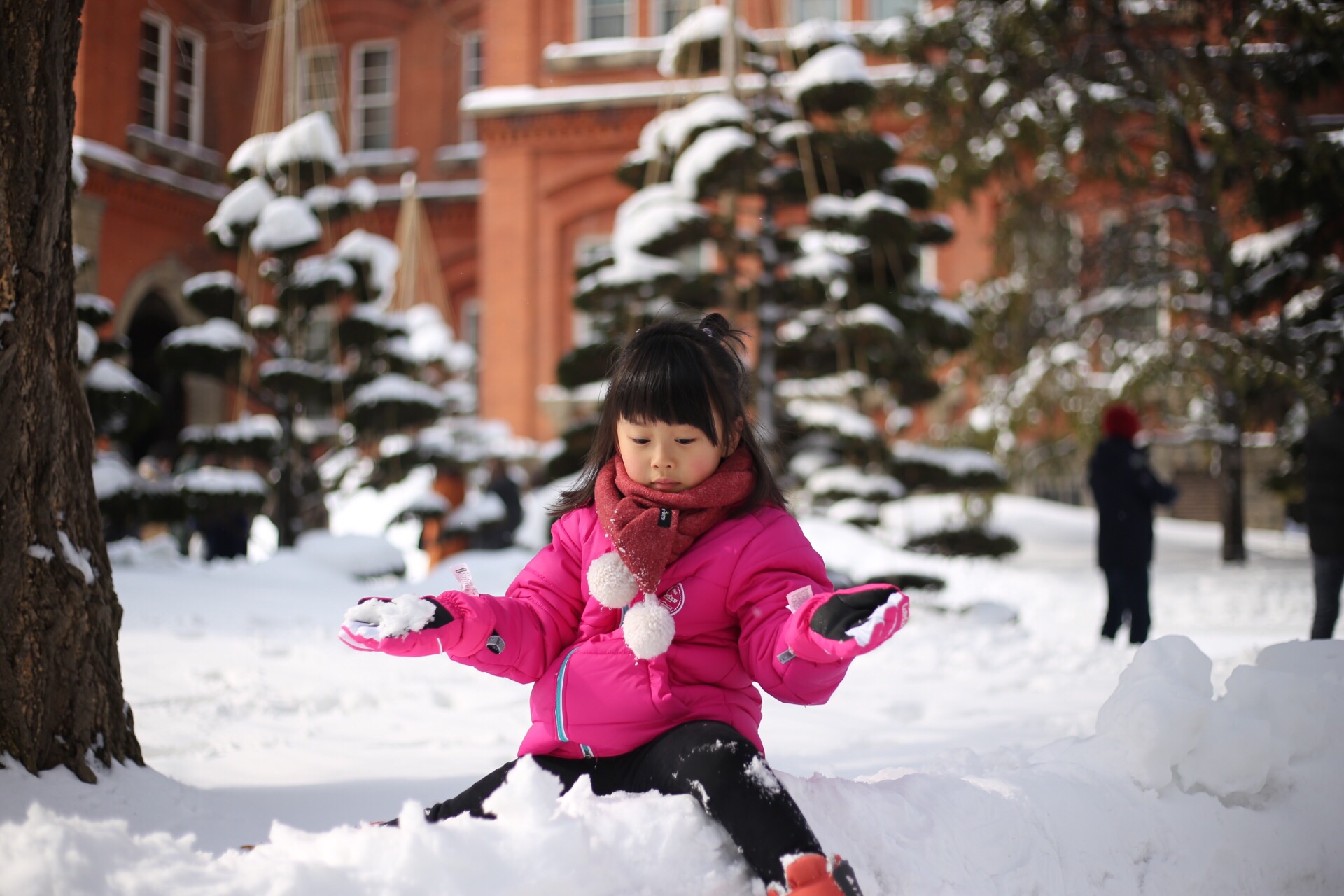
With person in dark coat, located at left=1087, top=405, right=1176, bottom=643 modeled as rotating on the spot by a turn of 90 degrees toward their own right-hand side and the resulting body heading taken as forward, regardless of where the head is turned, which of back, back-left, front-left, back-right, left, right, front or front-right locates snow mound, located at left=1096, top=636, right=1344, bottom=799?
front-right

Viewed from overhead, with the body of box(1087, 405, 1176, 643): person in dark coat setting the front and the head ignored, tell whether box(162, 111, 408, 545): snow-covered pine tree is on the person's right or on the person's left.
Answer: on the person's left

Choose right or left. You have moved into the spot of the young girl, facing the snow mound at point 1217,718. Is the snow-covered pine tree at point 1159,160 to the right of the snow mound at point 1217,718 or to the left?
left

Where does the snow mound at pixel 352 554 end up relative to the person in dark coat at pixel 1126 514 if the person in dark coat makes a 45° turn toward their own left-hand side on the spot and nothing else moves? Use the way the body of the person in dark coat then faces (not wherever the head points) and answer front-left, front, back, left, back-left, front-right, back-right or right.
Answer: left

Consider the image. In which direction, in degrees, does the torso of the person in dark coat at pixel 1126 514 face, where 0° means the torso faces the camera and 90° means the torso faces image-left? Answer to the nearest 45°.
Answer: approximately 225°

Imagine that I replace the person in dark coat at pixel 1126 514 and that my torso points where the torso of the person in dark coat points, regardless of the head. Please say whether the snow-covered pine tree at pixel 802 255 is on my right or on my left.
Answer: on my left

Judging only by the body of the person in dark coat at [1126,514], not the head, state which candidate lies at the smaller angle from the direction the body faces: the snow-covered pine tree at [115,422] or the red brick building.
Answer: the red brick building
